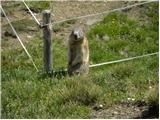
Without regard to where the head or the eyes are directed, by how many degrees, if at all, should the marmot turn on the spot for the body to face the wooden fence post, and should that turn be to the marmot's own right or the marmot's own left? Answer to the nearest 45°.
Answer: approximately 135° to the marmot's own right

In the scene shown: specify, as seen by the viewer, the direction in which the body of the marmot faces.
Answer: toward the camera
